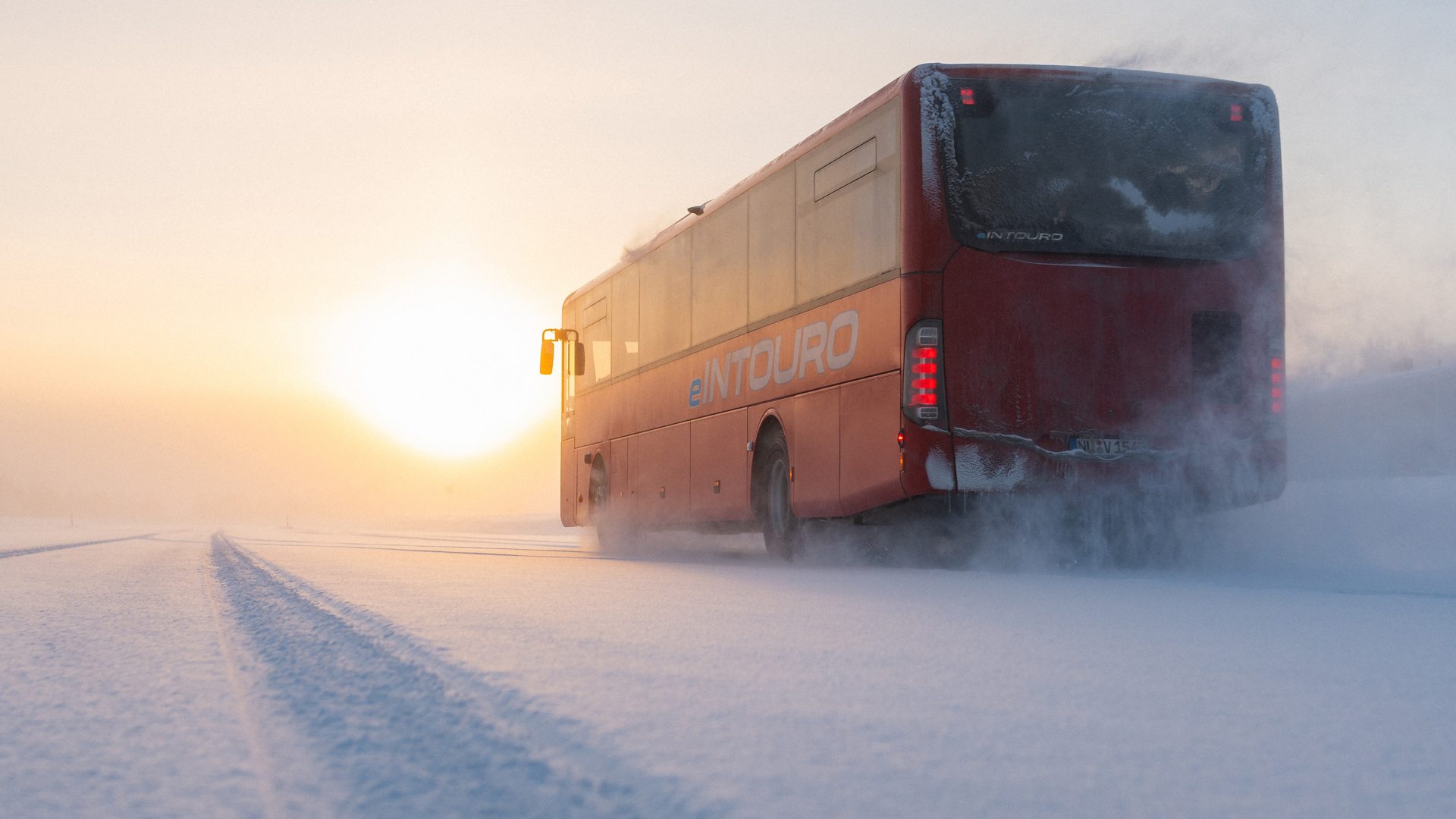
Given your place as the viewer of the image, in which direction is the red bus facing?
facing away from the viewer and to the left of the viewer
